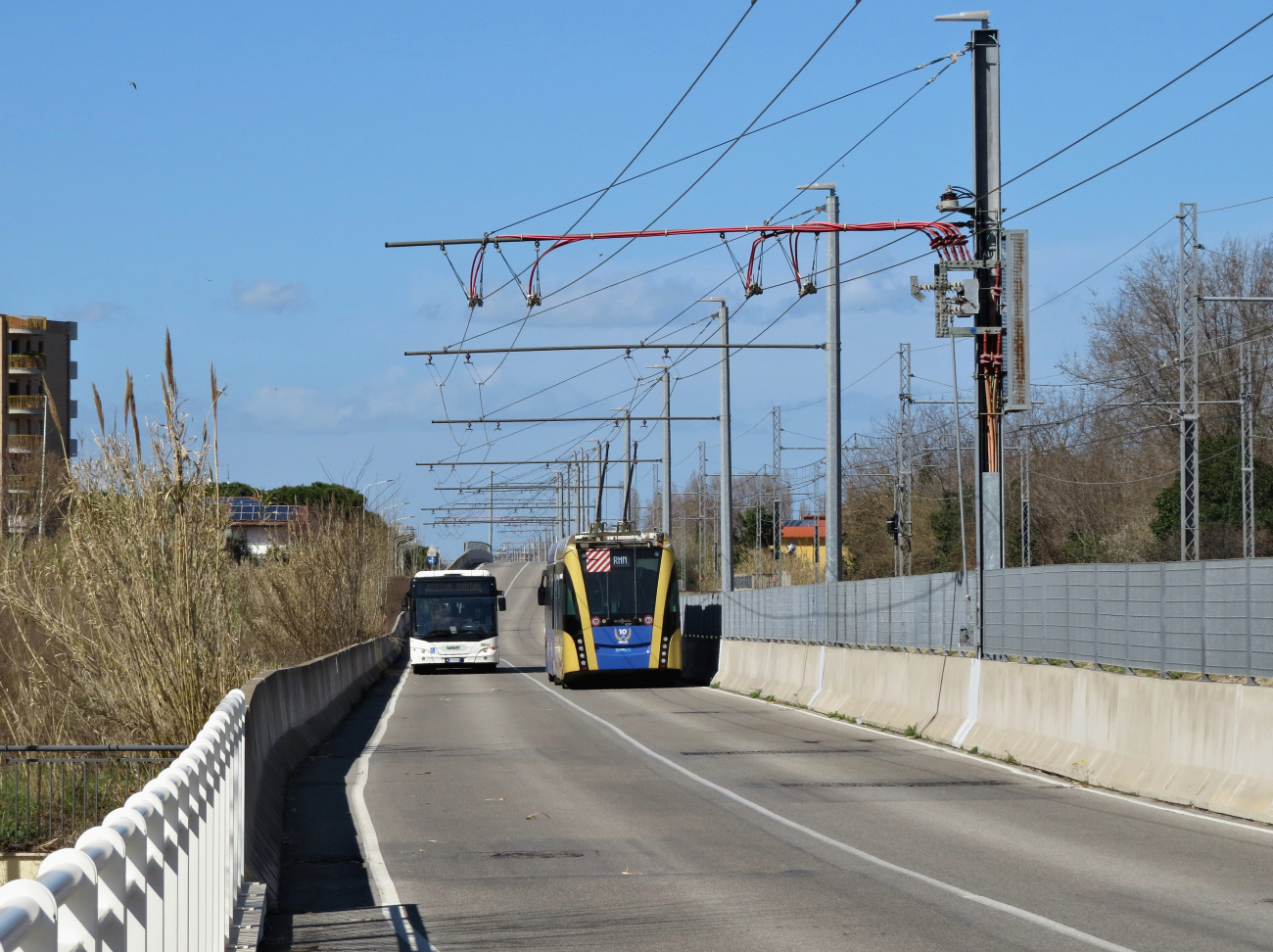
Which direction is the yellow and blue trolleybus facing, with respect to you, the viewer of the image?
facing away from the viewer

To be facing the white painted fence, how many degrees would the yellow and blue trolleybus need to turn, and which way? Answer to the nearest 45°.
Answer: approximately 180°

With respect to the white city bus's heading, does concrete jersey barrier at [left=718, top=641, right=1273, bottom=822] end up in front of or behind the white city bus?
in front

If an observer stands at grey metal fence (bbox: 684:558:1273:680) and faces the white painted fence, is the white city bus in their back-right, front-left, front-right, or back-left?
back-right

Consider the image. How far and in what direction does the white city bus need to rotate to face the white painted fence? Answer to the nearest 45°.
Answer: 0° — it already faces it

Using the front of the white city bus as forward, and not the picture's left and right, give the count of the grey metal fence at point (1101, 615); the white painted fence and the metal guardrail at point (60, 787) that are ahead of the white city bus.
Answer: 3

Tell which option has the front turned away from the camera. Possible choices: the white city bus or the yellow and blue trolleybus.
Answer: the yellow and blue trolleybus

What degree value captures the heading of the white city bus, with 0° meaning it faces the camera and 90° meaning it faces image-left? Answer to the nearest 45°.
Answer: approximately 0°

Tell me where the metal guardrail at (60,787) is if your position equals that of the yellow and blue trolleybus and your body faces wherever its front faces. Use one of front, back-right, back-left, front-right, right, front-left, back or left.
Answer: back

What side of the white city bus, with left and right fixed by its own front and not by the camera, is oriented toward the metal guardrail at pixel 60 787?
front

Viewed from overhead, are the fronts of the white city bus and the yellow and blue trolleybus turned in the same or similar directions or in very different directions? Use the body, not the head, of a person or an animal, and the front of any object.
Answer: very different directions
